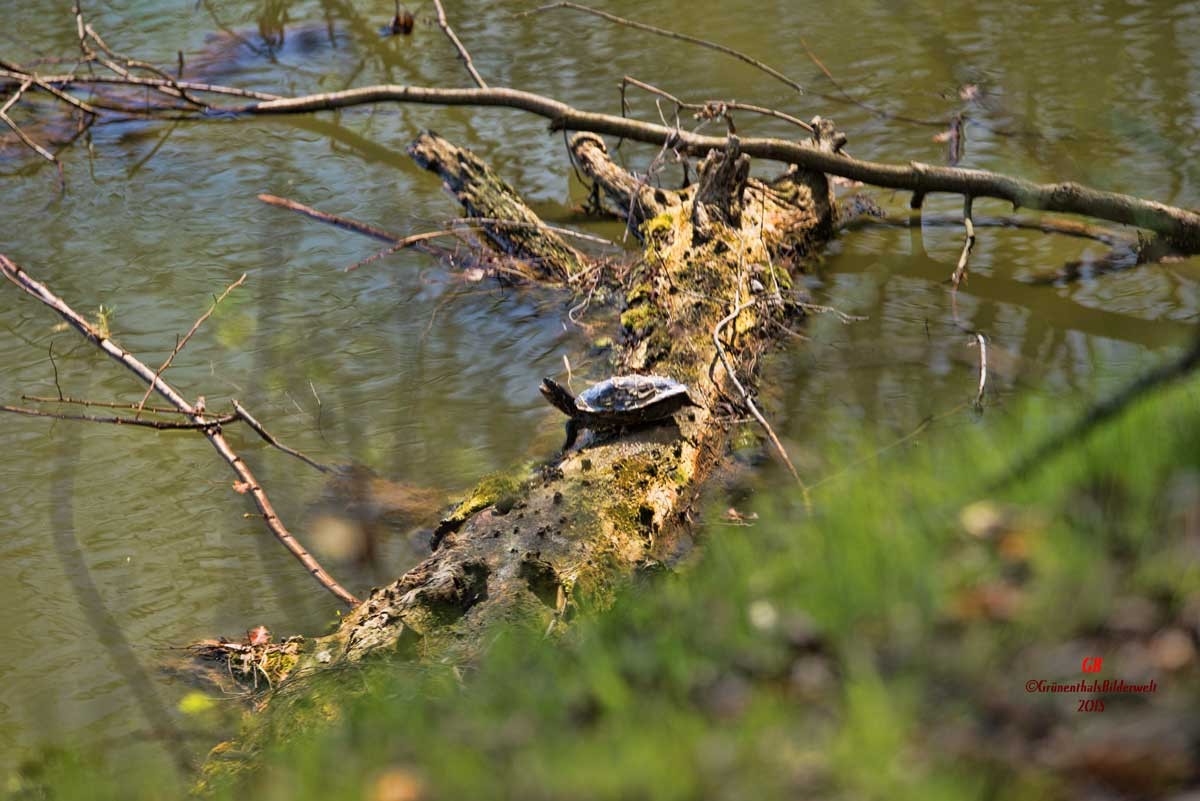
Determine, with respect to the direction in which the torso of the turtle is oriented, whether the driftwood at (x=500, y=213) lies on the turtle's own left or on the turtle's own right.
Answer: on the turtle's own right

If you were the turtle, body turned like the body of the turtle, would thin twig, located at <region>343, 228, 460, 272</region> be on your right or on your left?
on your right

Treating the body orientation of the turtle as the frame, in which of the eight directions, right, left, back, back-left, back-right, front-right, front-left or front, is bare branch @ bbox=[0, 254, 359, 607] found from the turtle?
front

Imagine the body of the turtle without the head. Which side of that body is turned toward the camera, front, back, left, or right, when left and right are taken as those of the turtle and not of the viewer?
left

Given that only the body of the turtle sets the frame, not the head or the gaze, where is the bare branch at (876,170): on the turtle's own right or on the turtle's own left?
on the turtle's own right
